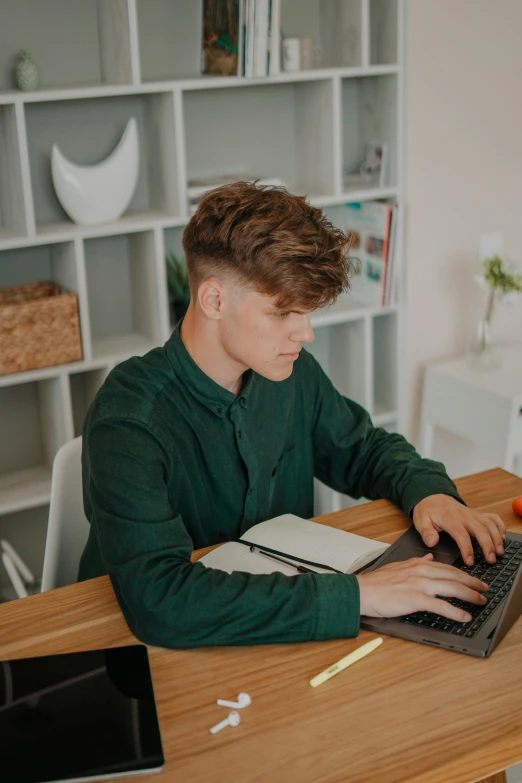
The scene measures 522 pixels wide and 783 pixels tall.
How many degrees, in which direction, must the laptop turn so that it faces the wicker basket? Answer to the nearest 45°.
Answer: approximately 45° to its right

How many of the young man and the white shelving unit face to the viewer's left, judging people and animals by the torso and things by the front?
0

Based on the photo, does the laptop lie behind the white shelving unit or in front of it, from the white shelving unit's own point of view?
in front

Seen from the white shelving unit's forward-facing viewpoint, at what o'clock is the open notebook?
The open notebook is roughly at 1 o'clock from the white shelving unit.

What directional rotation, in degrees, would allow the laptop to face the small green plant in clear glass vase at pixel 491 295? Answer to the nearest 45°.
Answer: approximately 90° to its right

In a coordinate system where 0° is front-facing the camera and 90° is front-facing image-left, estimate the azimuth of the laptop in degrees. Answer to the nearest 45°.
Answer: approximately 90°

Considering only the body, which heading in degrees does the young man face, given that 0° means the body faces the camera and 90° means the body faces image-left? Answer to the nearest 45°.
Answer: approximately 315°

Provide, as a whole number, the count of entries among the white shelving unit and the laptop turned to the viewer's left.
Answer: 1

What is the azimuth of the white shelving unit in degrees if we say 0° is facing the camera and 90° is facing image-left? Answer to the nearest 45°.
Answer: approximately 315°
